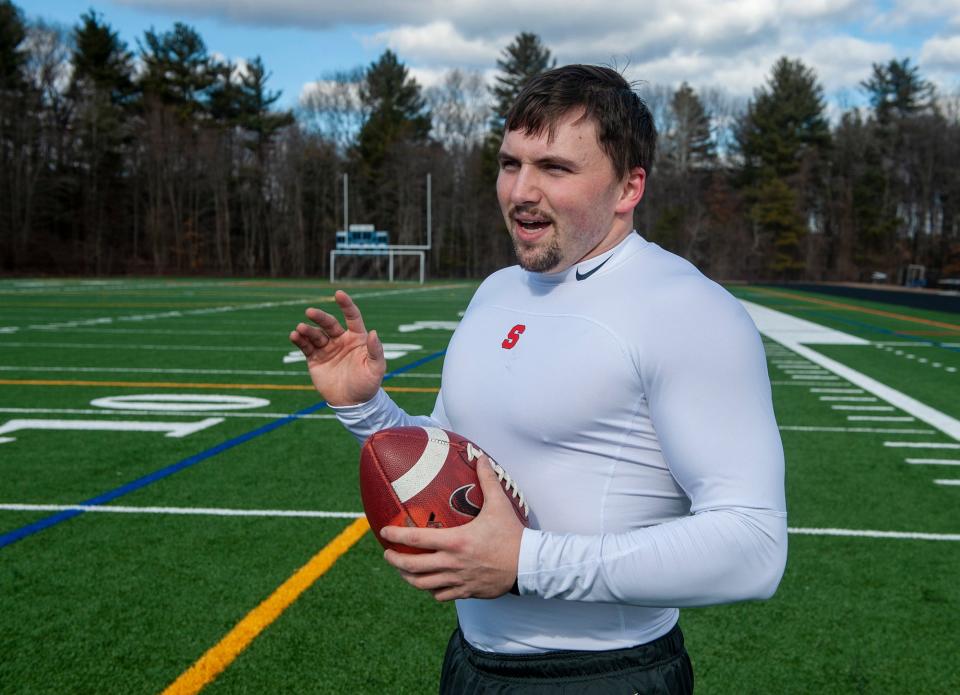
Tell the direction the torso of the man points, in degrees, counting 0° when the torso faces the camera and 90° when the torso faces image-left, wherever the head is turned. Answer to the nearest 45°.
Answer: approximately 45°

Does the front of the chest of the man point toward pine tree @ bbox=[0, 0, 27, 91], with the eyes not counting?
no

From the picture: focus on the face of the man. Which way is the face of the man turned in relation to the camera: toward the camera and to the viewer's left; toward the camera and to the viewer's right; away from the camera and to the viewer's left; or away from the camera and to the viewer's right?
toward the camera and to the viewer's left
